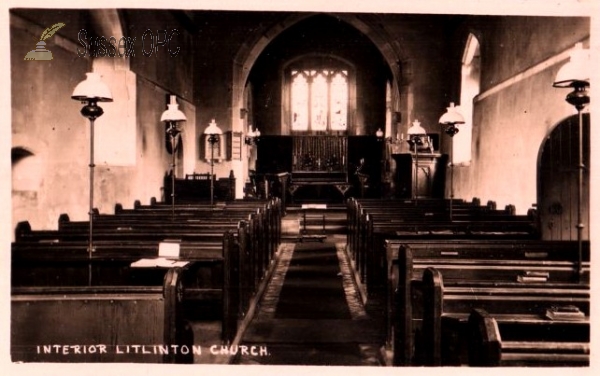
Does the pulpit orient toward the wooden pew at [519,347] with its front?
yes

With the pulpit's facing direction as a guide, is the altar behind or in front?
behind

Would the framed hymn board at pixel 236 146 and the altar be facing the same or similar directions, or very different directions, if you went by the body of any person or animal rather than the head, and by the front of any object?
same or similar directions

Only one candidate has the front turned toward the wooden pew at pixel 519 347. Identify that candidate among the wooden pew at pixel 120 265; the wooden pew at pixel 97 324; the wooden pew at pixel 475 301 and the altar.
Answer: the altar

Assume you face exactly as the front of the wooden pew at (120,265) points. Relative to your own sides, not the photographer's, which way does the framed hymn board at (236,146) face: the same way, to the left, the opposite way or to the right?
the opposite way

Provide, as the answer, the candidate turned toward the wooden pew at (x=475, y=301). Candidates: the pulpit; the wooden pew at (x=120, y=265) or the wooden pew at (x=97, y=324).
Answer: the pulpit

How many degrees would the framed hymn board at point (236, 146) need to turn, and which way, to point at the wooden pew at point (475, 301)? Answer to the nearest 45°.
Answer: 0° — it already faces it

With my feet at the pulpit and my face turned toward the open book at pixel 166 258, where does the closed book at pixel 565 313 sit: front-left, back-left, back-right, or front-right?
front-left

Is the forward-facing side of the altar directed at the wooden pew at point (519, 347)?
yes

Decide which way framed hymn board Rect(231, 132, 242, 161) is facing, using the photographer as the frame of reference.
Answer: facing the viewer

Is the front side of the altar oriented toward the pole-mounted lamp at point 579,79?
yes

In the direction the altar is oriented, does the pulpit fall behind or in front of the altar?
in front

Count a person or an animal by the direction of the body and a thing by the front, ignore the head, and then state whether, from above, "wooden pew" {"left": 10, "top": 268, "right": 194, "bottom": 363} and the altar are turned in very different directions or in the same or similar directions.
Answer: very different directions

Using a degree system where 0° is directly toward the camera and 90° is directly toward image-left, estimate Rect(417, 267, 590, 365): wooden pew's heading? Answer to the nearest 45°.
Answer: approximately 180°

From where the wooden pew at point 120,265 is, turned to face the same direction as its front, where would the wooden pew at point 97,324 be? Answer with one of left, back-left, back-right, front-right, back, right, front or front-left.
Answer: back

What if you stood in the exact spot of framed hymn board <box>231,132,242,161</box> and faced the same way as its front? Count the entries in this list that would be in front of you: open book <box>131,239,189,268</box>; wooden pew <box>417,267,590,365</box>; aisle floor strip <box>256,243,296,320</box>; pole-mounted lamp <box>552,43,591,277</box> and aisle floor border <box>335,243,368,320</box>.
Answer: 5
